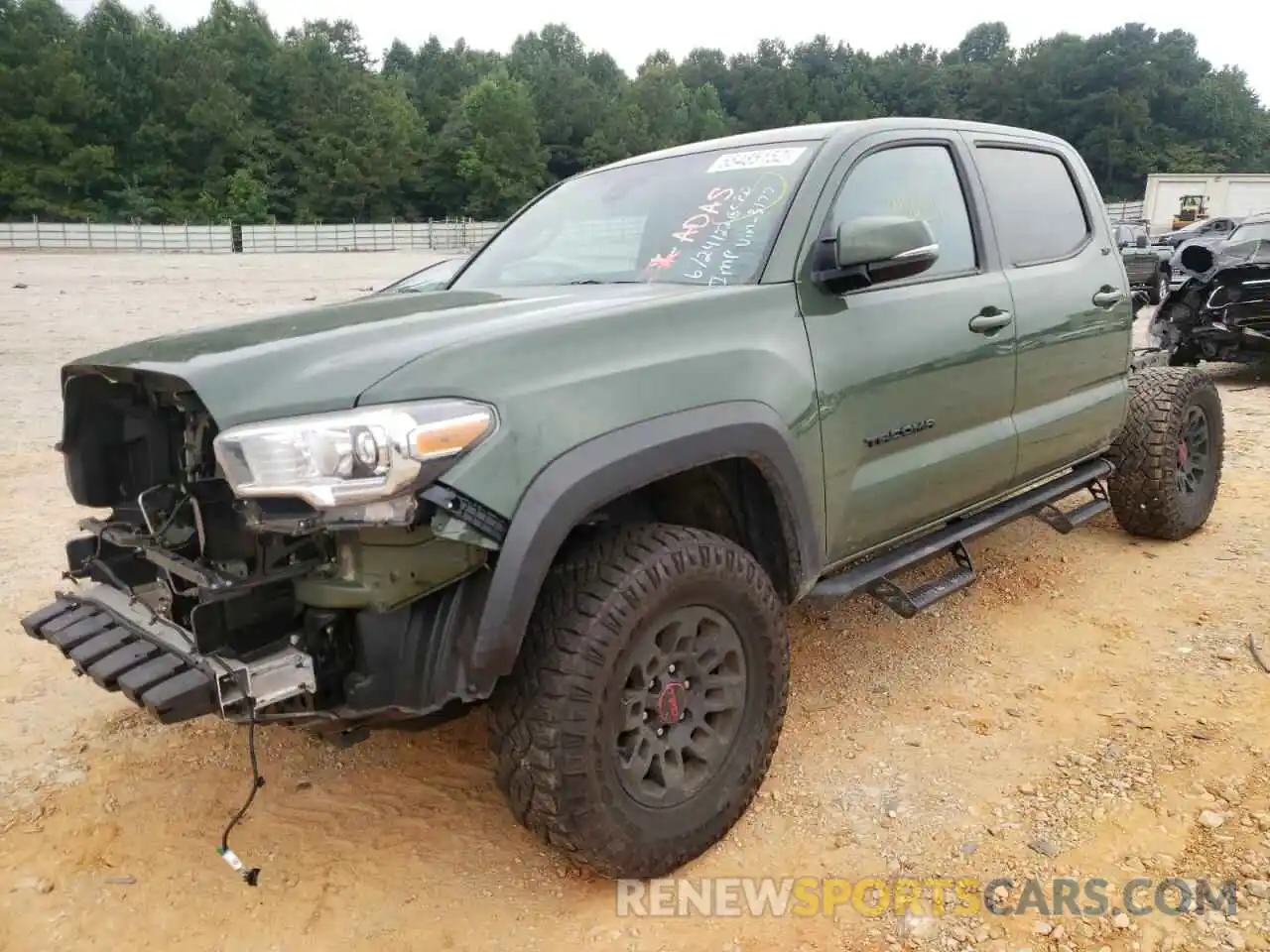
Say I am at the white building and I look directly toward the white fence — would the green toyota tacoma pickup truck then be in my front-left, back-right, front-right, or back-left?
front-left

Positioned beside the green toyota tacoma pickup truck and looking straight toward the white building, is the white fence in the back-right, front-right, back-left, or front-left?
front-left

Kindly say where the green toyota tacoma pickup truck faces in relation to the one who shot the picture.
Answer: facing the viewer and to the left of the viewer

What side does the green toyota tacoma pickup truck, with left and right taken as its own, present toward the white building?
back

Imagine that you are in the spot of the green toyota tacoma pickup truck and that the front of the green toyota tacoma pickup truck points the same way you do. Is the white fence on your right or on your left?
on your right

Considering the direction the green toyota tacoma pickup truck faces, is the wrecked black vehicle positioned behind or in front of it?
behind
